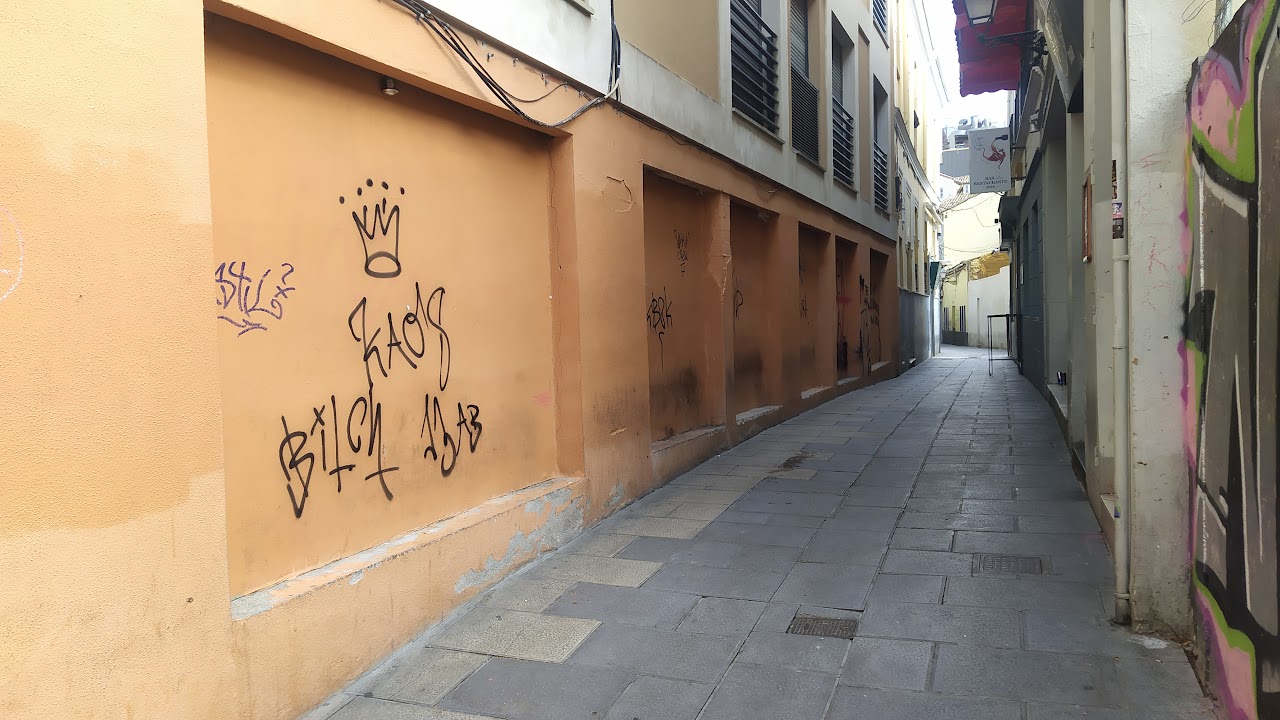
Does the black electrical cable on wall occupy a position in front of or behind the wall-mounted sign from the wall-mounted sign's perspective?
in front

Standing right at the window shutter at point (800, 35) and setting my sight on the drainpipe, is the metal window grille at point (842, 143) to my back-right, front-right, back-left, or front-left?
back-left

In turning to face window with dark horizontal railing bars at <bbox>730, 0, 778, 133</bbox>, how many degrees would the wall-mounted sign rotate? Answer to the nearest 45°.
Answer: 0° — it already faces it

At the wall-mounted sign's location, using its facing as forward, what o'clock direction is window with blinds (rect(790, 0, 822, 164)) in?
The window with blinds is roughly at 1 o'clock from the wall-mounted sign.

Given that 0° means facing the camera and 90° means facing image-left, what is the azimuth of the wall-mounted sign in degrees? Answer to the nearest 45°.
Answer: approximately 0°

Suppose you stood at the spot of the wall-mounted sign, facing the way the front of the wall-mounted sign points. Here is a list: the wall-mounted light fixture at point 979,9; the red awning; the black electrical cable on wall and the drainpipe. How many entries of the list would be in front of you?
4

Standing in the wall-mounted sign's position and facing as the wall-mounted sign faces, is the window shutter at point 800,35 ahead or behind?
ahead

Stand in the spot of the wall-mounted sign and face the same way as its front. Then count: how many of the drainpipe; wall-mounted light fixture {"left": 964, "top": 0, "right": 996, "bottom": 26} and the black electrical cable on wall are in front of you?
3

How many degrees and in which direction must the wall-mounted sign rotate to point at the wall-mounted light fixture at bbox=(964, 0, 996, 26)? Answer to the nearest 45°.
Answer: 0° — it already faces it

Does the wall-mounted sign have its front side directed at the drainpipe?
yes

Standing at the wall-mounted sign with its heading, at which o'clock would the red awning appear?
The red awning is roughly at 12 o'clock from the wall-mounted sign.

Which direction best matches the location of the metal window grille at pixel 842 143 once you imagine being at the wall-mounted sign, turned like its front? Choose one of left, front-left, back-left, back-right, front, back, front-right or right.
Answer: front-right
